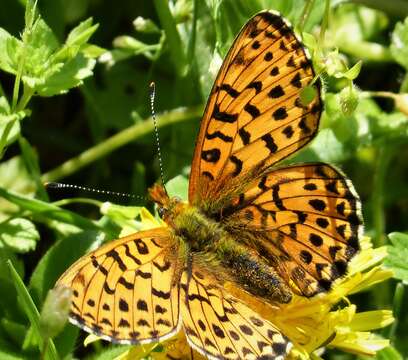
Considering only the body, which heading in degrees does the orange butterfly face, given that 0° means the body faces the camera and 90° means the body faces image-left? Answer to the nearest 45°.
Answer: approximately 135°
